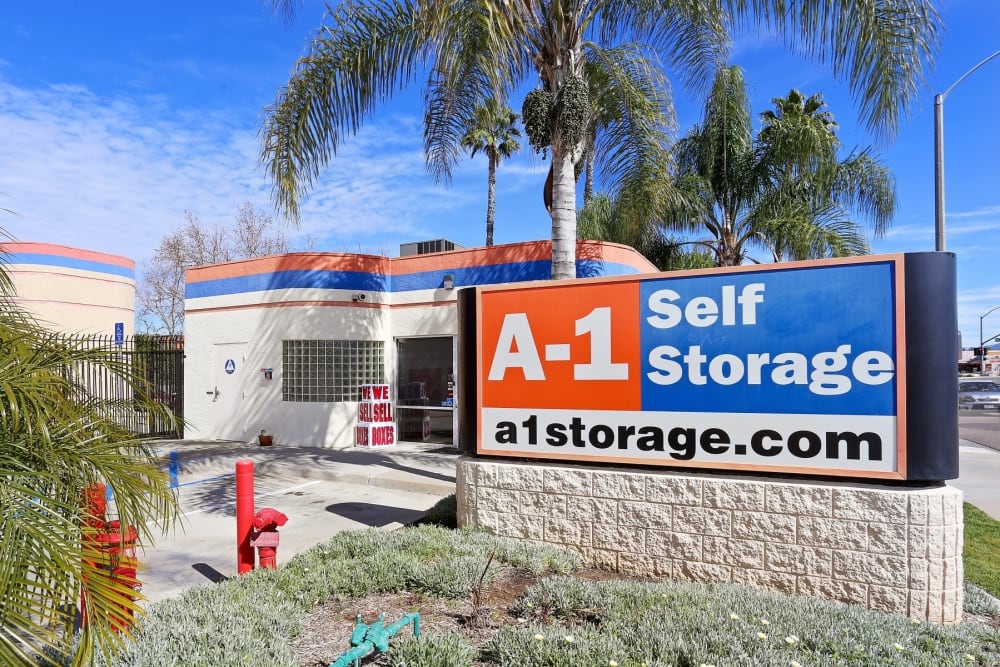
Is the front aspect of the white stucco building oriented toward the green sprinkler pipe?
yes

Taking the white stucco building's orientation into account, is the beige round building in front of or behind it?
behind

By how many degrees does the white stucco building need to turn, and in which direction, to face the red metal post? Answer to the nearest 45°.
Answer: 0° — it already faces it

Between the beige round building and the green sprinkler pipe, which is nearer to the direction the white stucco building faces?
the green sprinkler pipe

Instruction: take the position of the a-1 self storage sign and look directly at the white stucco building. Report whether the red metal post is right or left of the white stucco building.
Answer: left

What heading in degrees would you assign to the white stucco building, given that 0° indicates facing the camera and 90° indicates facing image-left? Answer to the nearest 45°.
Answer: approximately 0°

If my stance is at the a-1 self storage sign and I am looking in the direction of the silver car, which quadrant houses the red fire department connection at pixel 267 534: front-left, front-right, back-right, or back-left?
back-left

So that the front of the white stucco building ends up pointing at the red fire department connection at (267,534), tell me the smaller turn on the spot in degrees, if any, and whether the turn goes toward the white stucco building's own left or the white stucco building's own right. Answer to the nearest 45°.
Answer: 0° — it already faces it

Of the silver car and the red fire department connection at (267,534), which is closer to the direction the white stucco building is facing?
the red fire department connection

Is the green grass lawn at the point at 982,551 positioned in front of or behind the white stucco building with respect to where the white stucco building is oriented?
in front
